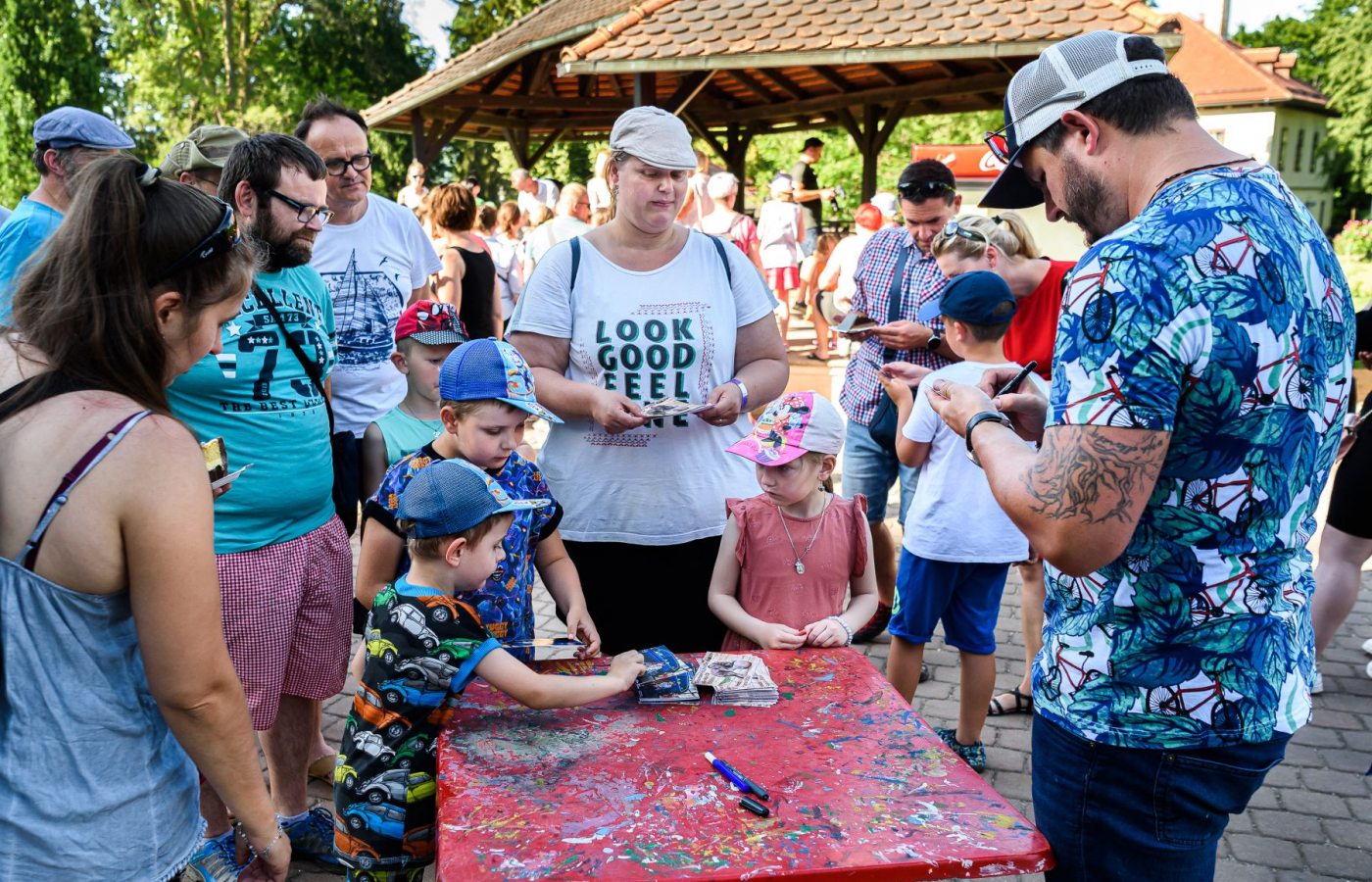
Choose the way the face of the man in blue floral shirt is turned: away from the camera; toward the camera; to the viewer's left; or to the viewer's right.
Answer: to the viewer's left

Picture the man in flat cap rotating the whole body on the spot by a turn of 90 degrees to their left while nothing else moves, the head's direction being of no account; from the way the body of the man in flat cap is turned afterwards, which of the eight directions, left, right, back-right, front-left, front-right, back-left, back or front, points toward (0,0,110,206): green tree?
front

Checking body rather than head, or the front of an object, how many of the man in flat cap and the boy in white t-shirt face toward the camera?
0

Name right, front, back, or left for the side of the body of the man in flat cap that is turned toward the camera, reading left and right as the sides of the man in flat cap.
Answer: right

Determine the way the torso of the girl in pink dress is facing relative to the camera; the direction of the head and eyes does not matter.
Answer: toward the camera

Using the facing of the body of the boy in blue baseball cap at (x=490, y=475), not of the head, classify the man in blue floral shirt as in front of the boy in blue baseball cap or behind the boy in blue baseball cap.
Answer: in front

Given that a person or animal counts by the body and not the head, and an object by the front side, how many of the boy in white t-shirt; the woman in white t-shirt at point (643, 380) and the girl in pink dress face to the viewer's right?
0

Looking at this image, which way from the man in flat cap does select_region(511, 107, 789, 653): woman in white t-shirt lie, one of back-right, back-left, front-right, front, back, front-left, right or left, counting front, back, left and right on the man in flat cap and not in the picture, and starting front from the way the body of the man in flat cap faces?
front-right

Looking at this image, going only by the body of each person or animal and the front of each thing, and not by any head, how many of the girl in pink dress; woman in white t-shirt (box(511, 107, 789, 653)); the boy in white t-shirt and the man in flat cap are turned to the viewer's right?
1

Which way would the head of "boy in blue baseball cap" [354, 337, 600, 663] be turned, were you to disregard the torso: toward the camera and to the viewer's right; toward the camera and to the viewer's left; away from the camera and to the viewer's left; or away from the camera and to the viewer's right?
toward the camera and to the viewer's right

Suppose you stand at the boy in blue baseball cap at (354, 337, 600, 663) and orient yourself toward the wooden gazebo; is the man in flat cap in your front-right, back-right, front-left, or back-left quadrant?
front-left

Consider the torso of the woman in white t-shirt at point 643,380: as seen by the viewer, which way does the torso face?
toward the camera

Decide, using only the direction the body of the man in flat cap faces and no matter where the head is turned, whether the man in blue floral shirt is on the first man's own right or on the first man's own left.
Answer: on the first man's own right

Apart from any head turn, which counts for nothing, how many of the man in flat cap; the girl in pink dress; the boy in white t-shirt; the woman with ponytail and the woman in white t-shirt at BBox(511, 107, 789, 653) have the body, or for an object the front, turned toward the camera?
2

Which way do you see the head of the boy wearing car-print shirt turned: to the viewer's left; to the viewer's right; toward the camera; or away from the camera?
to the viewer's right

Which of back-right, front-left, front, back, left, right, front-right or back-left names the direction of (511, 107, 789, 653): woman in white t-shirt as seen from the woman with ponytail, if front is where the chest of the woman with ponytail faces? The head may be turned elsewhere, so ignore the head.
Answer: front

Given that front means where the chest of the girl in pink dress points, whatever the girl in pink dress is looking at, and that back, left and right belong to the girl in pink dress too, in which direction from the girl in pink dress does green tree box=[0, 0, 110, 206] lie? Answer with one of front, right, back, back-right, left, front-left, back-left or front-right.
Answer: back-right

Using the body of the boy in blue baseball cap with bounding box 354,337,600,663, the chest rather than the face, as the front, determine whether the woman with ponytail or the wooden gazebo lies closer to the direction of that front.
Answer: the woman with ponytail

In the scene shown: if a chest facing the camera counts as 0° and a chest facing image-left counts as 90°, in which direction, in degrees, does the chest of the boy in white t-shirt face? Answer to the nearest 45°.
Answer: approximately 135°

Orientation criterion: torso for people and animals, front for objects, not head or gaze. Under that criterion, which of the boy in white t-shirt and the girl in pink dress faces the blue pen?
the girl in pink dress
